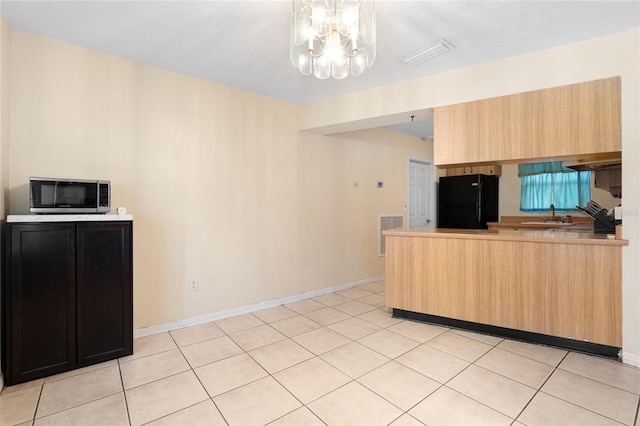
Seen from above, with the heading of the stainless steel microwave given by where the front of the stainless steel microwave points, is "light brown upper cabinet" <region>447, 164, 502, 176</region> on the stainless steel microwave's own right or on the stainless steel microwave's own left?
on the stainless steel microwave's own left

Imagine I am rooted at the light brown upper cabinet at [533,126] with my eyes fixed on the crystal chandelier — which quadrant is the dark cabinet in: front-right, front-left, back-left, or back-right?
front-right

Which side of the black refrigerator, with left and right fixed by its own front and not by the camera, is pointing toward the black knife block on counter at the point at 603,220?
left

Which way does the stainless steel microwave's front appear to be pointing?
toward the camera

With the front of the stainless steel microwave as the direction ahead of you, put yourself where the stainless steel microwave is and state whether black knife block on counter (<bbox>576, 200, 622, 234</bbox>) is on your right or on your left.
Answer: on your left

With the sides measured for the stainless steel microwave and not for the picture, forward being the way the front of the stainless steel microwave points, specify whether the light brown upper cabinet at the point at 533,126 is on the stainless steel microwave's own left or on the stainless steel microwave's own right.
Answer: on the stainless steel microwave's own left

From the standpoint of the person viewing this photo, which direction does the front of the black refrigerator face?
facing the viewer and to the left of the viewer

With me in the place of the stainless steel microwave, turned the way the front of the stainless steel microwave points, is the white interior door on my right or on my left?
on my left

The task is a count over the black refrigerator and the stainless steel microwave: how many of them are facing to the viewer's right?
0
